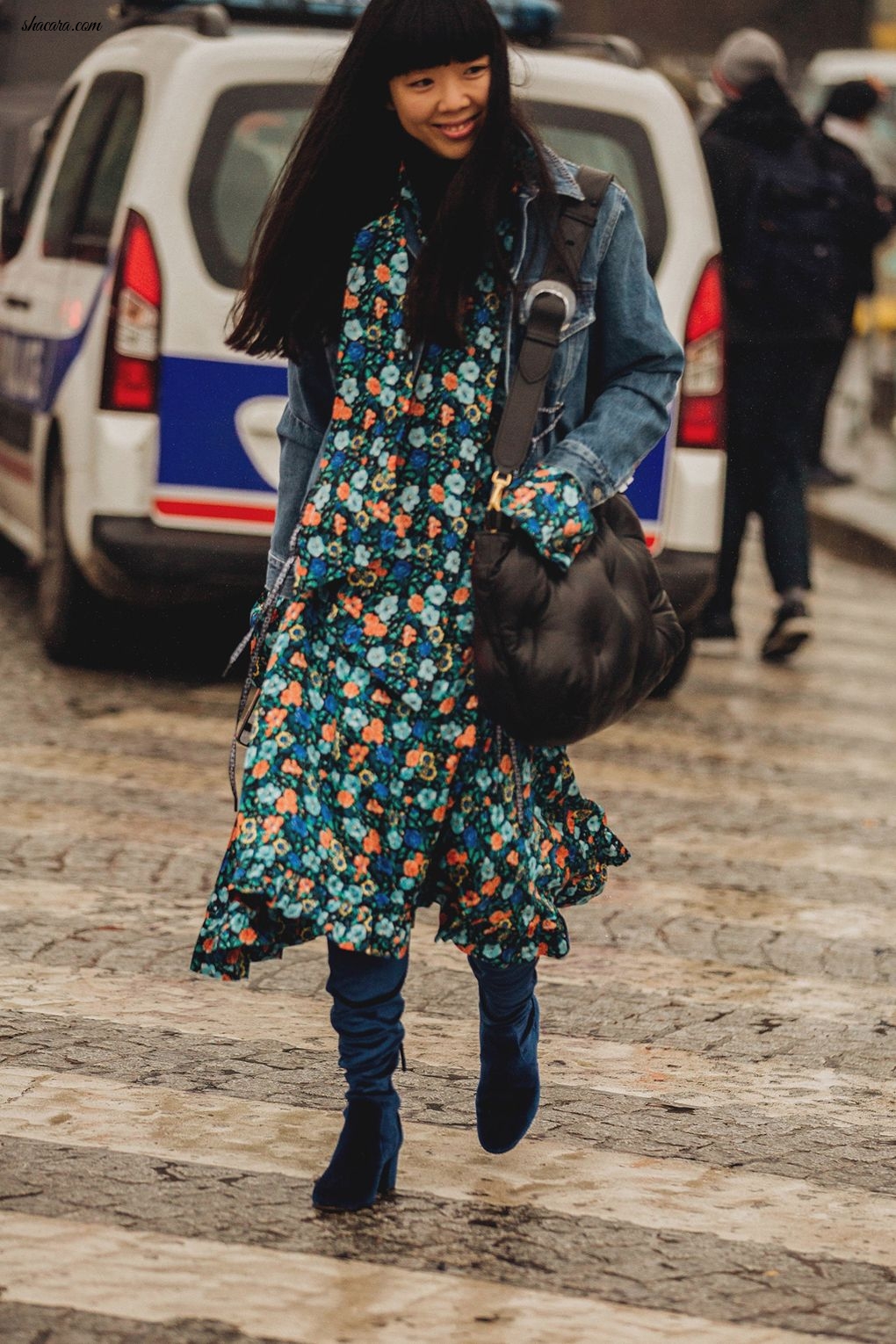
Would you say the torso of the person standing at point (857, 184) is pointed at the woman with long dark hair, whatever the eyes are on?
no

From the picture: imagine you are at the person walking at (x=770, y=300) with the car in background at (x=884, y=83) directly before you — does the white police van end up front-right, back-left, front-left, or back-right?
back-left

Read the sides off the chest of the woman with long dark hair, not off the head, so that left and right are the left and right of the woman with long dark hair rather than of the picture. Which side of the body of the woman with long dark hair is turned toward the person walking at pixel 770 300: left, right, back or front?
back

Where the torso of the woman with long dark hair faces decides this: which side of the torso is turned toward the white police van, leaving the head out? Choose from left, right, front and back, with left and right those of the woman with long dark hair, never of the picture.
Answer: back

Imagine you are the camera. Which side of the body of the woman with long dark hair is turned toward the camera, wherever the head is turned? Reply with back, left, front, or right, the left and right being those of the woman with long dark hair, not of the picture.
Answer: front

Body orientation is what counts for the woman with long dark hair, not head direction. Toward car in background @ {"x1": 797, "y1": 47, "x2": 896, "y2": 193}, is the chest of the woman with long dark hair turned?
no

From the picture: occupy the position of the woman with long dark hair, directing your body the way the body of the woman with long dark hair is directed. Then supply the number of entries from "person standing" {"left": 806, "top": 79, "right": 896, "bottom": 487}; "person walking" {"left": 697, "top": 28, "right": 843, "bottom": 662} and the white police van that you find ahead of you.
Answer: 0

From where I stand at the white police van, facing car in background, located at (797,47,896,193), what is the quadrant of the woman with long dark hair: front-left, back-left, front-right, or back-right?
back-right
